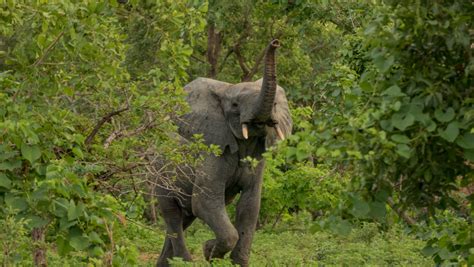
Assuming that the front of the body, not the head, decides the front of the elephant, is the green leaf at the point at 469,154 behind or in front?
in front

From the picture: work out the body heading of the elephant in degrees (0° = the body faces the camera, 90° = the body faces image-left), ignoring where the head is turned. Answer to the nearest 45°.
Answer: approximately 315°

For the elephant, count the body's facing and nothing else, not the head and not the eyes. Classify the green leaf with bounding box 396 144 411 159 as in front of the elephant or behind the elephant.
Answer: in front

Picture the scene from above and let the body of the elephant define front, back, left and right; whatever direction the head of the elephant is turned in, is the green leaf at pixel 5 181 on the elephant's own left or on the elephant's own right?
on the elephant's own right
